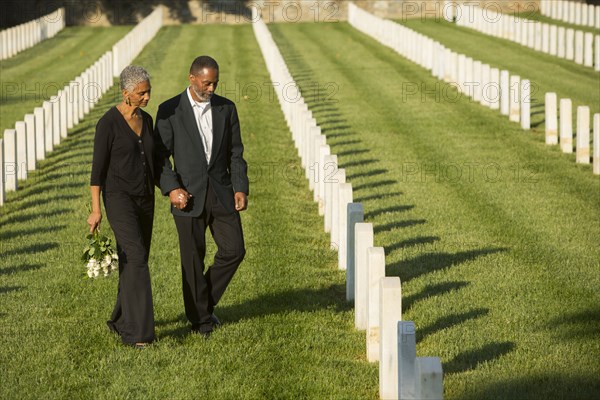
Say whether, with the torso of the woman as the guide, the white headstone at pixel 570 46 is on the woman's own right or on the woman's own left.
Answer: on the woman's own left

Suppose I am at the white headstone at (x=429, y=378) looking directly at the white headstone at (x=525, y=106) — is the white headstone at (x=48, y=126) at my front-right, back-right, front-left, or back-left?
front-left

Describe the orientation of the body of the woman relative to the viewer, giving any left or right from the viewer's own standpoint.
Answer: facing the viewer and to the right of the viewer

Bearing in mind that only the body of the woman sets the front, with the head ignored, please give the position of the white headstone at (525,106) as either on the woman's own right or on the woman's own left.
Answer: on the woman's own left

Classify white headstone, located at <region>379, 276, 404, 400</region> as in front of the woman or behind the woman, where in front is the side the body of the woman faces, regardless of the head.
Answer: in front

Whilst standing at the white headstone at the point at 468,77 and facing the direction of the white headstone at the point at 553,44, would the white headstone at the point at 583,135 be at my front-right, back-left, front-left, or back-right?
back-right

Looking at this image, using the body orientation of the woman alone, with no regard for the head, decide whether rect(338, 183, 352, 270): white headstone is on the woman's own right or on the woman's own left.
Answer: on the woman's own left

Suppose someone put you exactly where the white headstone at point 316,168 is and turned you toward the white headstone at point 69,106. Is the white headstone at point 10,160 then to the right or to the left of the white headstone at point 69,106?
left
